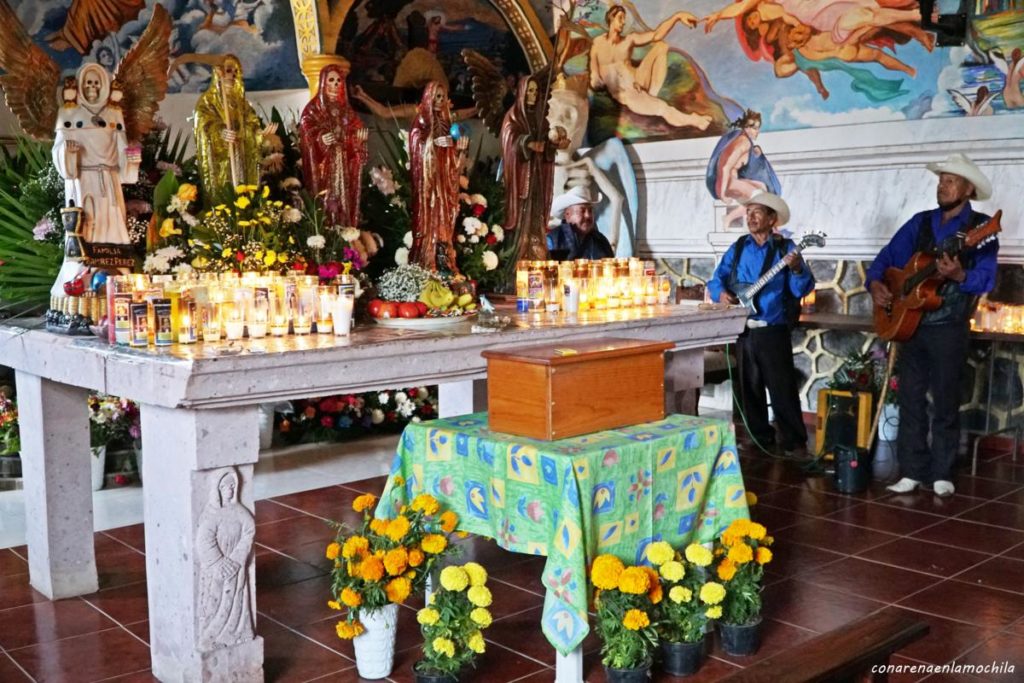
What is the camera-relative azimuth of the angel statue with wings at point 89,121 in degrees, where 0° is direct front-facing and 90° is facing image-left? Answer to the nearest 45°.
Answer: approximately 0°

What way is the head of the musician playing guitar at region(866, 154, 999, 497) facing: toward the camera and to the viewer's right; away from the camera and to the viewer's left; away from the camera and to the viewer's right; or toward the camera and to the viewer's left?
toward the camera and to the viewer's left

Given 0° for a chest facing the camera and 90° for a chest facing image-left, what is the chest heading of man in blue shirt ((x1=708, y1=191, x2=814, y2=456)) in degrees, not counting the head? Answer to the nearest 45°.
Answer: approximately 45°

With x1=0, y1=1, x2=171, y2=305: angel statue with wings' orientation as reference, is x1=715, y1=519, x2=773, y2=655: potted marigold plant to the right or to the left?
on its left

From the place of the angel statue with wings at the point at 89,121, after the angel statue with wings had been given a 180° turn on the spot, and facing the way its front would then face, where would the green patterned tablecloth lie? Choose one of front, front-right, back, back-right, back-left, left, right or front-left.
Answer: back-right

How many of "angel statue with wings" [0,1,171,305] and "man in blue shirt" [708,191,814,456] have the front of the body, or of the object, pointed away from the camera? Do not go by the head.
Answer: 0

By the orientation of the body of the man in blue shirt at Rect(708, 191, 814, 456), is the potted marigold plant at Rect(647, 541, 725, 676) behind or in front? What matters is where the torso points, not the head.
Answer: in front

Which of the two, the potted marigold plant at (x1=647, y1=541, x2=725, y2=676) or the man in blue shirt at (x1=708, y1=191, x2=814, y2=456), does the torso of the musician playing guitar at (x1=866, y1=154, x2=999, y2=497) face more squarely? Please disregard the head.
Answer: the potted marigold plant

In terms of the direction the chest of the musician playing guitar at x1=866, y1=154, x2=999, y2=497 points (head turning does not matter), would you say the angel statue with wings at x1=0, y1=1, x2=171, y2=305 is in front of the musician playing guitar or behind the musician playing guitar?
in front

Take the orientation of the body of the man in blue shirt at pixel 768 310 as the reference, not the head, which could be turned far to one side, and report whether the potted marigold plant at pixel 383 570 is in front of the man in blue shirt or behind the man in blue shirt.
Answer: in front

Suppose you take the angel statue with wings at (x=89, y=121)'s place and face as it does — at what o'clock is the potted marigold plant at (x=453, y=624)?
The potted marigold plant is roughly at 11 o'clock from the angel statue with wings.
